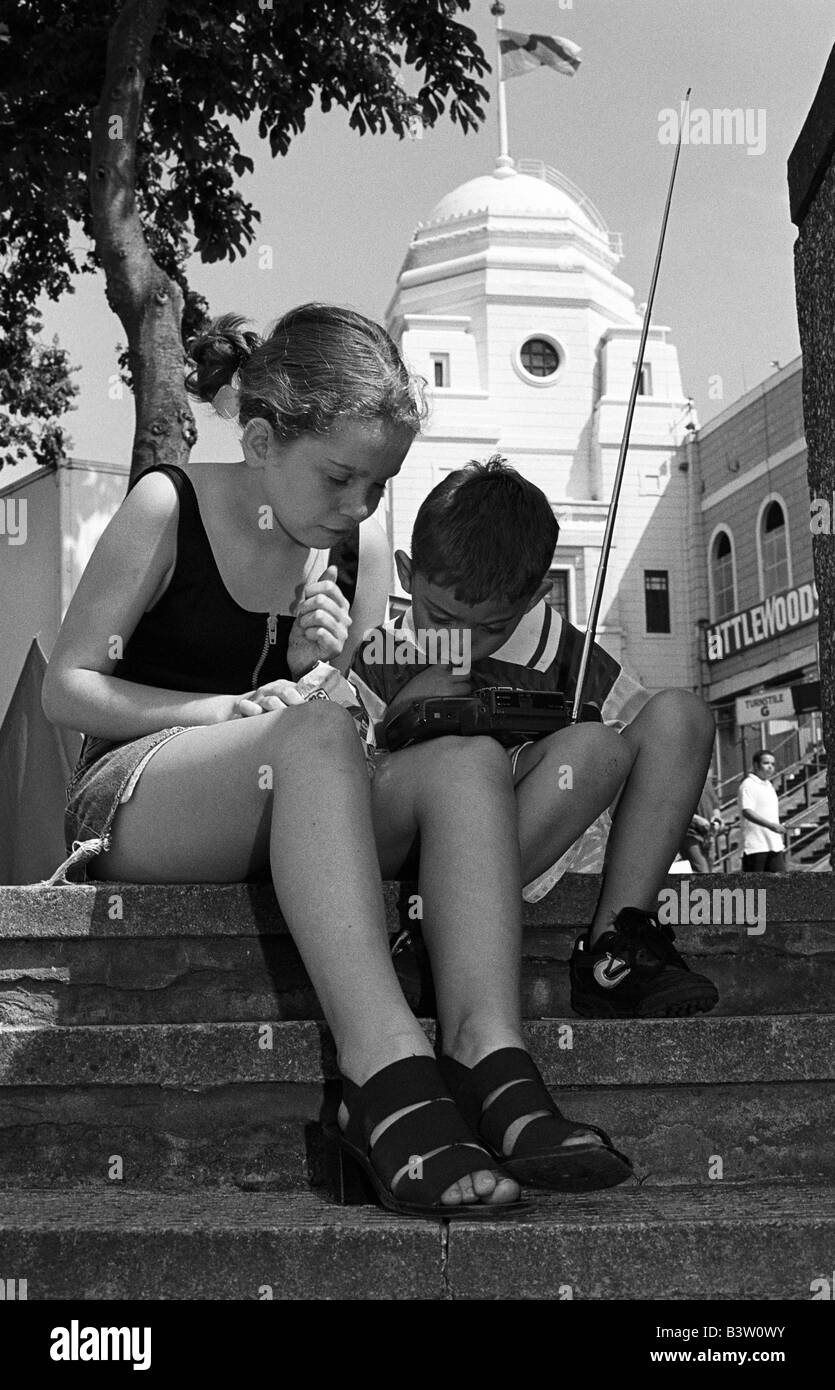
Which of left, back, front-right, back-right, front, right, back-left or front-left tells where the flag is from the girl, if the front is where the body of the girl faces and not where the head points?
back-left

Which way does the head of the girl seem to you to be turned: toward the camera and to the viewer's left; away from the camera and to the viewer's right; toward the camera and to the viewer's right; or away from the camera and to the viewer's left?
toward the camera and to the viewer's right

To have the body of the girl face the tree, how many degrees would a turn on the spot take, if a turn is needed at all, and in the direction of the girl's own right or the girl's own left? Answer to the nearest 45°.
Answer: approximately 135° to the girl's own left

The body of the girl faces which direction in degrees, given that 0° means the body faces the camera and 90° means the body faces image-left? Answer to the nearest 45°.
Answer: approximately 315°

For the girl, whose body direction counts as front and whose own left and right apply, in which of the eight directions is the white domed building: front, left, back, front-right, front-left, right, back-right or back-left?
back-left
